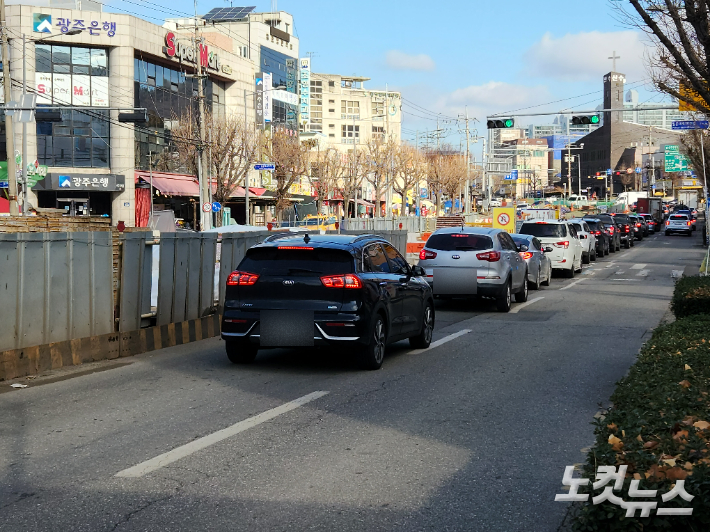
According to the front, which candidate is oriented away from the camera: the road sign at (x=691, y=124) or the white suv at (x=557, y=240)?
the white suv

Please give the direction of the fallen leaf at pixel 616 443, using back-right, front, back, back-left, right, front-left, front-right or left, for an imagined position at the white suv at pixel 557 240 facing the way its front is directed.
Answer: back

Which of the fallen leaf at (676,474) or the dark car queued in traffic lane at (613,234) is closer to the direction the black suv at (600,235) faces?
the dark car queued in traffic lane

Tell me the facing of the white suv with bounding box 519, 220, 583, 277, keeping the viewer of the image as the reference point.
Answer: facing away from the viewer

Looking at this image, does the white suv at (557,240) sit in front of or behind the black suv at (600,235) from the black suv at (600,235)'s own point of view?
behind

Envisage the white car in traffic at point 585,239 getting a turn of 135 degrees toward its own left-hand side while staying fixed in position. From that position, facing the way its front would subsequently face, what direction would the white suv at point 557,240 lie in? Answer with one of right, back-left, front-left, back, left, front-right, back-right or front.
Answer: left

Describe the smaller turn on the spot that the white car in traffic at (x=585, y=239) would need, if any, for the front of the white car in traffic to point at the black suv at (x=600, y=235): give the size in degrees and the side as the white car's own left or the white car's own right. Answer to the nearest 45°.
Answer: approximately 45° to the white car's own left

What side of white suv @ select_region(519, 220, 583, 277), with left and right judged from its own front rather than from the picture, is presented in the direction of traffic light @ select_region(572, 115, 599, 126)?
front

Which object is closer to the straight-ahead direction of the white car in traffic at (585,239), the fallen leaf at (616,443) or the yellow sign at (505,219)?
the yellow sign

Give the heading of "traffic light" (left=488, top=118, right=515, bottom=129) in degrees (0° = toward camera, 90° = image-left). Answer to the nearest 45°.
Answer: approximately 0°

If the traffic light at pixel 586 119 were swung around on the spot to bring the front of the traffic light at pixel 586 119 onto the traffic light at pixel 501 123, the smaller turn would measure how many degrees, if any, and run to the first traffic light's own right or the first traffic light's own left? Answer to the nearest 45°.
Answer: approximately 90° to the first traffic light's own right

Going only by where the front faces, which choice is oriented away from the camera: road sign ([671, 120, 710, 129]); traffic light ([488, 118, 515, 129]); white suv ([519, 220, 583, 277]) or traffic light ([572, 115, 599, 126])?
the white suv

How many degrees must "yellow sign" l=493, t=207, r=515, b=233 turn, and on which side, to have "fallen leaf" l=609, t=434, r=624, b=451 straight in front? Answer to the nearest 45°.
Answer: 0° — it already faces it

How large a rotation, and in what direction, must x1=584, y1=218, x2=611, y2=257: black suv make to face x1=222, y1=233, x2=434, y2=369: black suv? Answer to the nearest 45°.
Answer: approximately 135° to its right

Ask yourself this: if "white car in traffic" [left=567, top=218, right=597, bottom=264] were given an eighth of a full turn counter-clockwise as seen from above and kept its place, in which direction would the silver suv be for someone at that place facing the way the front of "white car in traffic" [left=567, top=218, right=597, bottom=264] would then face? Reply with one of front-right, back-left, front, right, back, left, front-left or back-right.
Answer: back
